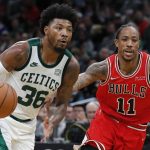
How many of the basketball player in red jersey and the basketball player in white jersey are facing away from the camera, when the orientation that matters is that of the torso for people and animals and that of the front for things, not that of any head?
0

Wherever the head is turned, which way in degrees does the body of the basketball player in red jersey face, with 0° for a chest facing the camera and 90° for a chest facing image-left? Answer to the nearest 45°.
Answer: approximately 0°

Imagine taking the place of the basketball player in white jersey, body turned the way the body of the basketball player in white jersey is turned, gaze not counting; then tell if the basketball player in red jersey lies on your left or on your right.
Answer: on your left

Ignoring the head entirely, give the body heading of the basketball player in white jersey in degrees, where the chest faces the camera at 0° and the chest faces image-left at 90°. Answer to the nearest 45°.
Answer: approximately 315°

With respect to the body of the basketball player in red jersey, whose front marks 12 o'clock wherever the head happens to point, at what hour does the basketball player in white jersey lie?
The basketball player in white jersey is roughly at 2 o'clock from the basketball player in red jersey.

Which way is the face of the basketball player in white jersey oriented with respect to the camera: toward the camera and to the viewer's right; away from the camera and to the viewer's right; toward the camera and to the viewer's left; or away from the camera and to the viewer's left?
toward the camera and to the viewer's right
